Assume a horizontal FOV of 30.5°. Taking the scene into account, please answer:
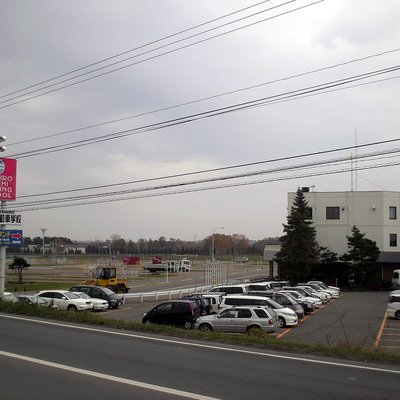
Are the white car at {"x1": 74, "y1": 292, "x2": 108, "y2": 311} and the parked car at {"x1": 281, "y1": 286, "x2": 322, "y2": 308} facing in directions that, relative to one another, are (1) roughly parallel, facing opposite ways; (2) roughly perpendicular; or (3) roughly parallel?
roughly parallel

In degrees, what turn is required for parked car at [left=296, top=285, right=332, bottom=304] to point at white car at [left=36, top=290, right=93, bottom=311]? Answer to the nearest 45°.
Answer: approximately 90° to its right

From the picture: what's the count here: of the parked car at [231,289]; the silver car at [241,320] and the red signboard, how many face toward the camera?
1

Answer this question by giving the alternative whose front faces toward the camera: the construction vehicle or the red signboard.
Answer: the red signboard

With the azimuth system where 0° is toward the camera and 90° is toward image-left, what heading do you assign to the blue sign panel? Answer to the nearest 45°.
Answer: approximately 0°
